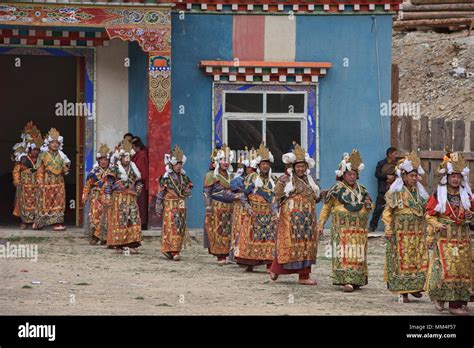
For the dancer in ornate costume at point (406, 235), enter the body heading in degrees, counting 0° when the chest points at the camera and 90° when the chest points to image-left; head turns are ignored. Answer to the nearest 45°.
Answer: approximately 315°

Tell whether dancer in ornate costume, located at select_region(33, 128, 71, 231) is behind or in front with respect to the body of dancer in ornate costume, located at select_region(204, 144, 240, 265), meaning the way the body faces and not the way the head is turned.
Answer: behind

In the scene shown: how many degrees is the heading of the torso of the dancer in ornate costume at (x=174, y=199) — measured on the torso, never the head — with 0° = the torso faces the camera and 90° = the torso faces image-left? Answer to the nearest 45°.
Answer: approximately 315°

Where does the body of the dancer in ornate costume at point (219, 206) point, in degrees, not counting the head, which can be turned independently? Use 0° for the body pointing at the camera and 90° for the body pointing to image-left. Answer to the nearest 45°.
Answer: approximately 315°

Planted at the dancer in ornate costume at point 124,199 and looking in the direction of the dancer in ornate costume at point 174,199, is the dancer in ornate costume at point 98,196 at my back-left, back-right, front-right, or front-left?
back-left

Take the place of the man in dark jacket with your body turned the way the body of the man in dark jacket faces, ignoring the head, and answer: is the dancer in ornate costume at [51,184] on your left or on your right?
on your right

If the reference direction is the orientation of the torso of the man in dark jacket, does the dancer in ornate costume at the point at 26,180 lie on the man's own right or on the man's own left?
on the man's own right
